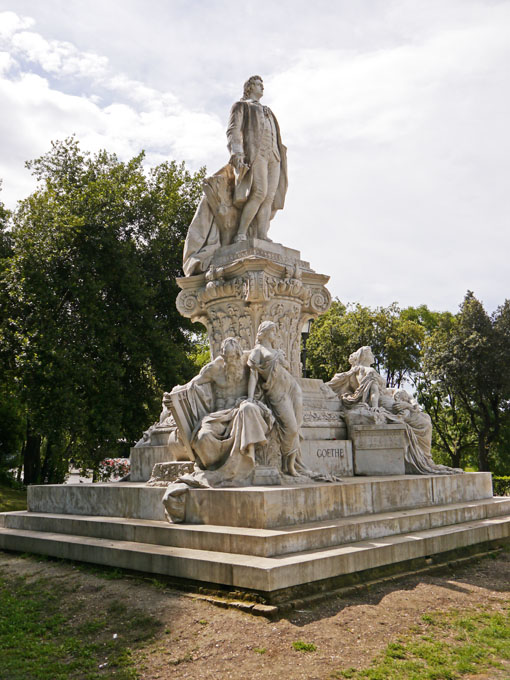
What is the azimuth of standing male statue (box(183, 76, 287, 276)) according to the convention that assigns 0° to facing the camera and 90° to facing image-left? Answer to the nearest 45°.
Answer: approximately 315°

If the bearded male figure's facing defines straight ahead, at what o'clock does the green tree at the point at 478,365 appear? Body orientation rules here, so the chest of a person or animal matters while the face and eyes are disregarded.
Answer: The green tree is roughly at 7 o'clock from the bearded male figure.

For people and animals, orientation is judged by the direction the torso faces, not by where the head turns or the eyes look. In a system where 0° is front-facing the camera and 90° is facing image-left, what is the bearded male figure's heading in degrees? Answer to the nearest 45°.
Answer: approximately 0°

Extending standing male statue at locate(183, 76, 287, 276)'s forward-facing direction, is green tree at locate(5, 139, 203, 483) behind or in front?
behind
